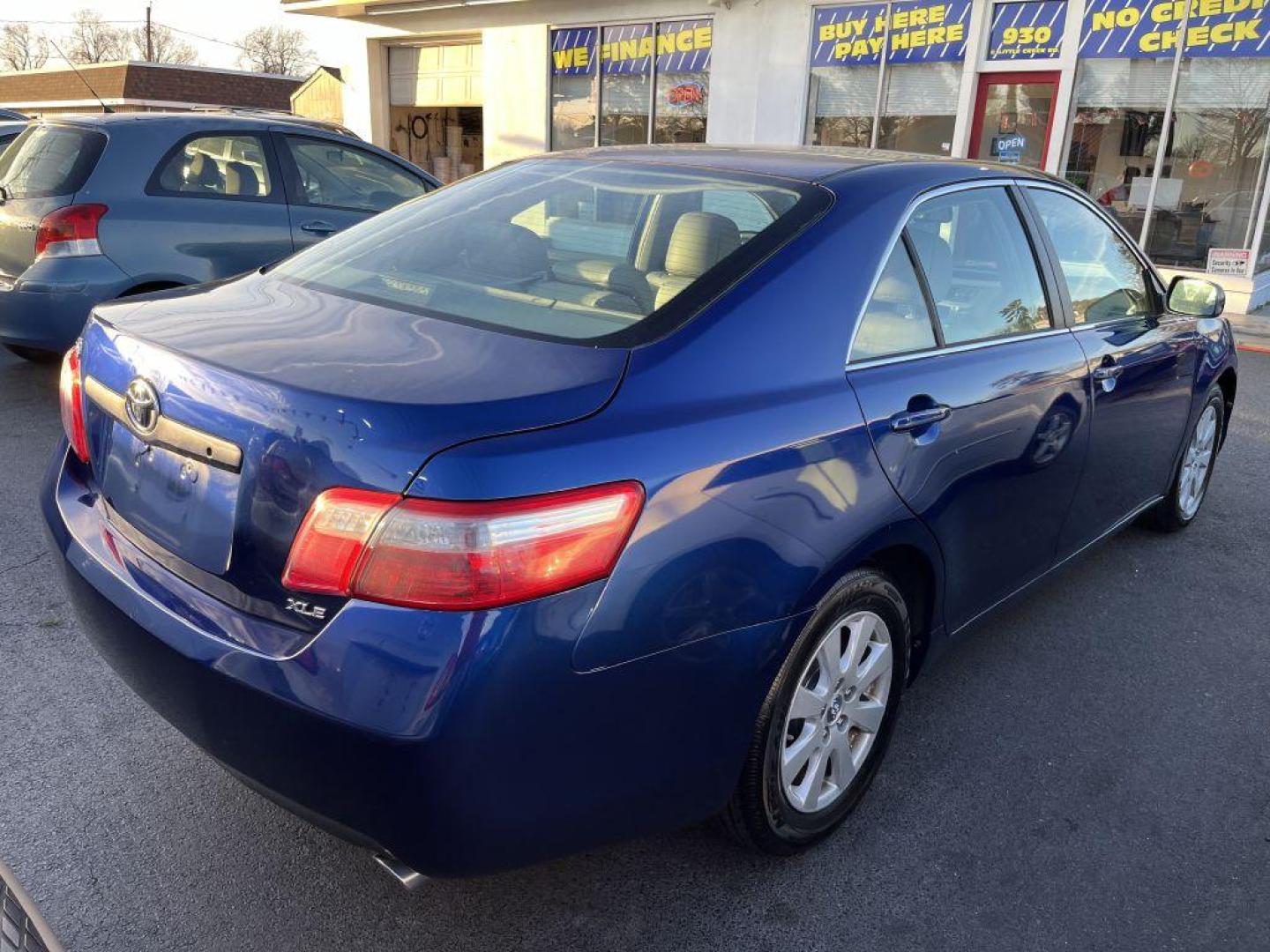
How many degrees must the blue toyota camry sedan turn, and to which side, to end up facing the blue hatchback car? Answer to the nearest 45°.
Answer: approximately 90° to its left

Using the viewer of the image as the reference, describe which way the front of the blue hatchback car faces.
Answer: facing away from the viewer and to the right of the viewer

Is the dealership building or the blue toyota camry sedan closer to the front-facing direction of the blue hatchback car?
the dealership building

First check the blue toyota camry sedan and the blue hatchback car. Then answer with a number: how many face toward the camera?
0

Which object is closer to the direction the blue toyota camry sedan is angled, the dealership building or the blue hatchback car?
the dealership building

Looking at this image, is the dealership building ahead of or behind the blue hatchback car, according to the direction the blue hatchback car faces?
ahead

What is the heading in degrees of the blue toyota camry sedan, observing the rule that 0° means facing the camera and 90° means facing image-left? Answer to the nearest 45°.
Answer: approximately 225°

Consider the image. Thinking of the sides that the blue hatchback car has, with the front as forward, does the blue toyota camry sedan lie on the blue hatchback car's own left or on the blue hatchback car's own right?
on the blue hatchback car's own right

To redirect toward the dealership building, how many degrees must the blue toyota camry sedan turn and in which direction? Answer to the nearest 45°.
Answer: approximately 45° to its left
